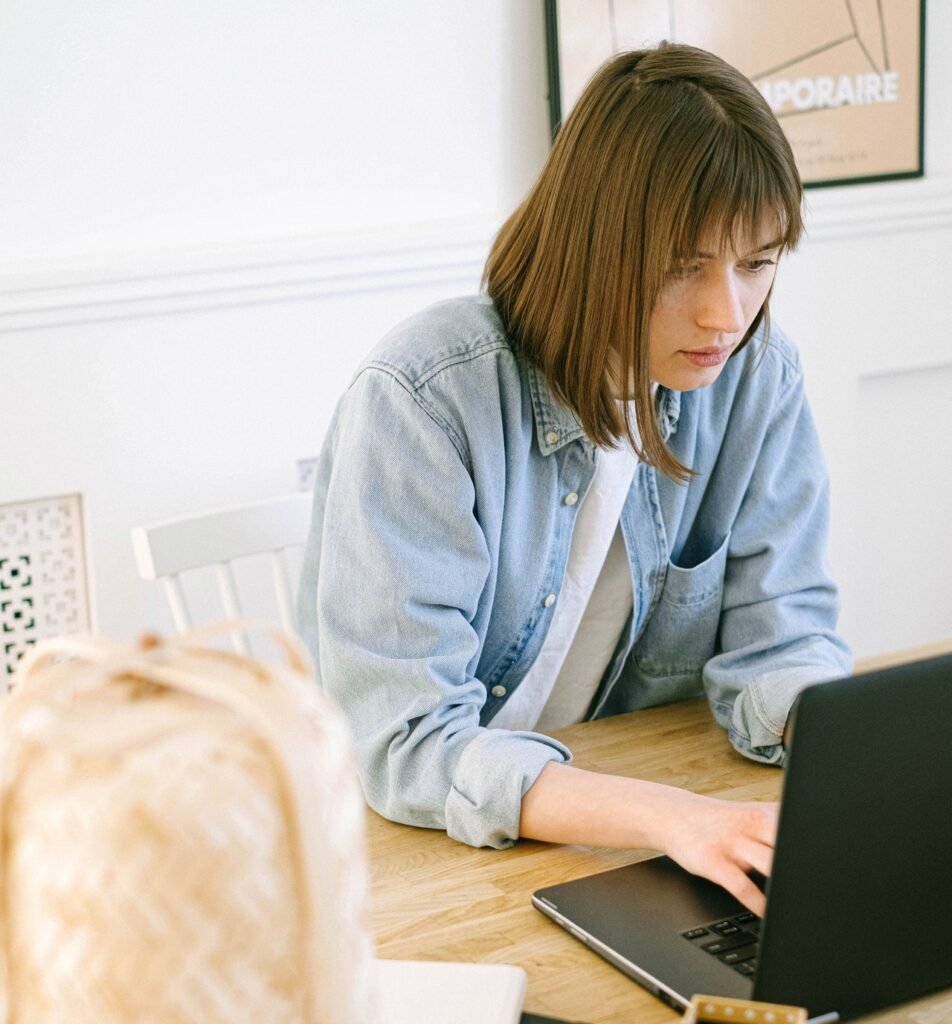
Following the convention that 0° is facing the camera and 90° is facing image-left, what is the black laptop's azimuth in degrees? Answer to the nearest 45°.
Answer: approximately 135°

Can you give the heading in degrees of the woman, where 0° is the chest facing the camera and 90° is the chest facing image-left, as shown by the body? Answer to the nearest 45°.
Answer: approximately 315°

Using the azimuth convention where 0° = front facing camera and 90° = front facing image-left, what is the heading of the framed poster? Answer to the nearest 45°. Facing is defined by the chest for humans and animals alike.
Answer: approximately 0°

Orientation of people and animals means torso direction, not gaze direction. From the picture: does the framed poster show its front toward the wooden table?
yes

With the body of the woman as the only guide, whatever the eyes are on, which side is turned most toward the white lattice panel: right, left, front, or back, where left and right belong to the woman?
back

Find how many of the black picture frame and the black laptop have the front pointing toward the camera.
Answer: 1
